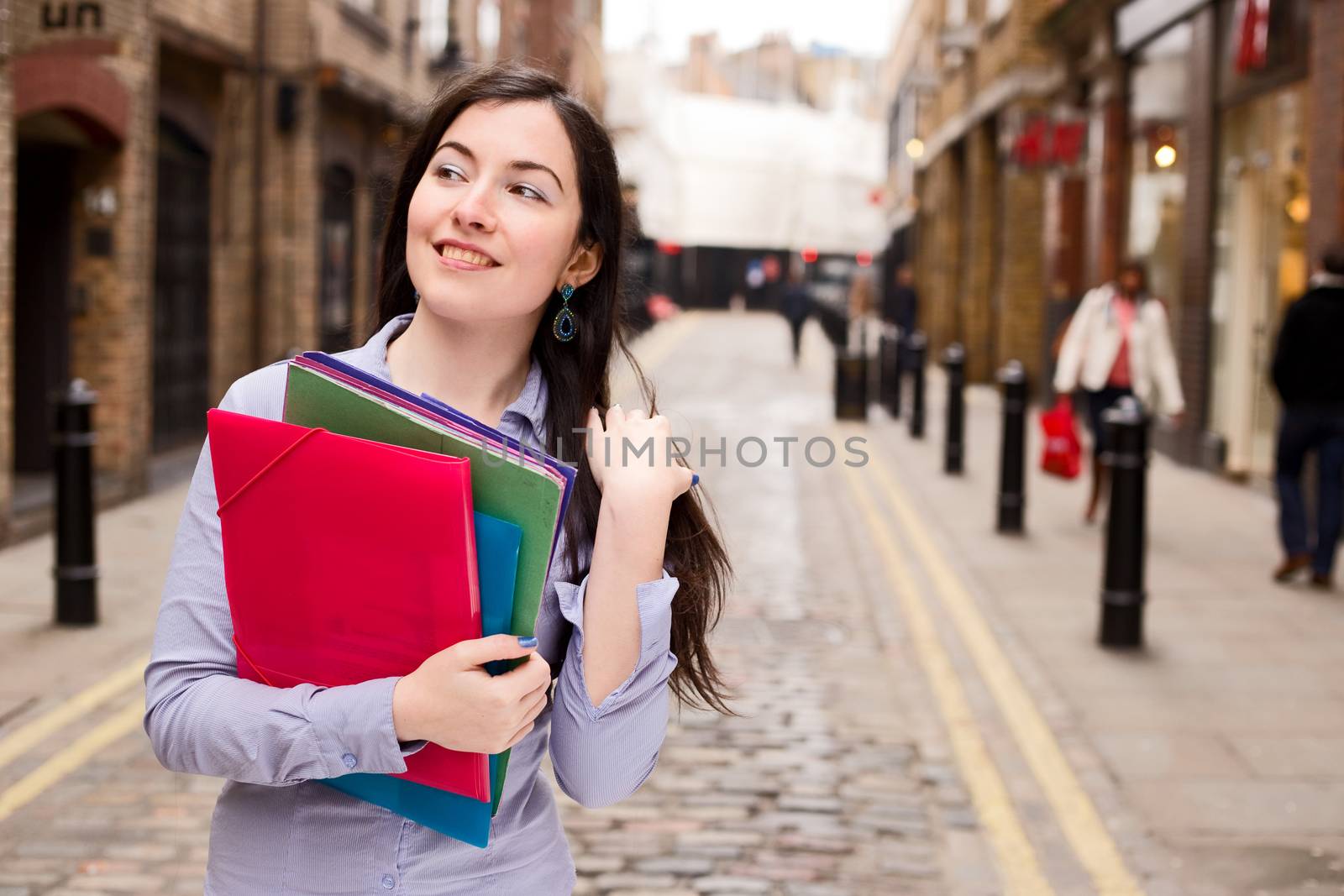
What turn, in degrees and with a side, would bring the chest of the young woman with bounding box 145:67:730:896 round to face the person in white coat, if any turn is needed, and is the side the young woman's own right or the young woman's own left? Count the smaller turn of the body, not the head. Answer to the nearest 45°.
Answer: approximately 135° to the young woman's own left

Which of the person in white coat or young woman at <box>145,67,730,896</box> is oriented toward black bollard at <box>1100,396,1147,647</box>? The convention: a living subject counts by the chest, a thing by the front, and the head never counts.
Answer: the person in white coat

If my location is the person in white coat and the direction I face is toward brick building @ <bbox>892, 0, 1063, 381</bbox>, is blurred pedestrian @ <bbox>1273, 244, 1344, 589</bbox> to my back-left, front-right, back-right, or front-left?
back-right

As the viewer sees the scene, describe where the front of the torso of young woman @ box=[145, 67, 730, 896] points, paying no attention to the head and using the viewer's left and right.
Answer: facing the viewer

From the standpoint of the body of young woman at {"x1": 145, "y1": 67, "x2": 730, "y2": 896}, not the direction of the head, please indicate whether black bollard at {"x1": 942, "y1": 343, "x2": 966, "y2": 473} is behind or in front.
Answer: behind

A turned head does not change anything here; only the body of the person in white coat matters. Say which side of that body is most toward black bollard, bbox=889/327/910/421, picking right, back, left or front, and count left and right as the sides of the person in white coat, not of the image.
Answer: back

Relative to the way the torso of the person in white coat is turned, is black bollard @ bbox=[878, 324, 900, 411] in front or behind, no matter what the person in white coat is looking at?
behind

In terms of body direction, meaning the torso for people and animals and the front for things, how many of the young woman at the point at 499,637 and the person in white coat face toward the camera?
2

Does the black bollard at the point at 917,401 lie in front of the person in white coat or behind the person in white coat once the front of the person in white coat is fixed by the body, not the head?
behind

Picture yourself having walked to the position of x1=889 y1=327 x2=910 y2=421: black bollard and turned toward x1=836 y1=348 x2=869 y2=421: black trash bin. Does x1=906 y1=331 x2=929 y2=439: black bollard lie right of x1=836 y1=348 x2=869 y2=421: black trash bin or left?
left

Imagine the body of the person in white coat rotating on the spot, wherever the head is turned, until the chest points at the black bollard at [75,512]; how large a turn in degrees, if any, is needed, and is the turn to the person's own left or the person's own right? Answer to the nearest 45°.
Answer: approximately 45° to the person's own right

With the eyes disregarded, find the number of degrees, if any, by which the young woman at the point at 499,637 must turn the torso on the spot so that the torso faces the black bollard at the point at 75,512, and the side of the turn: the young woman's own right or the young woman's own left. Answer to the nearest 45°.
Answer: approximately 180°

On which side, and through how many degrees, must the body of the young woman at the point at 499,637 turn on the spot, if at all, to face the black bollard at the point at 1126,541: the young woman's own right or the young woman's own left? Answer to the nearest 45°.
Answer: approximately 135° to the young woman's own left
